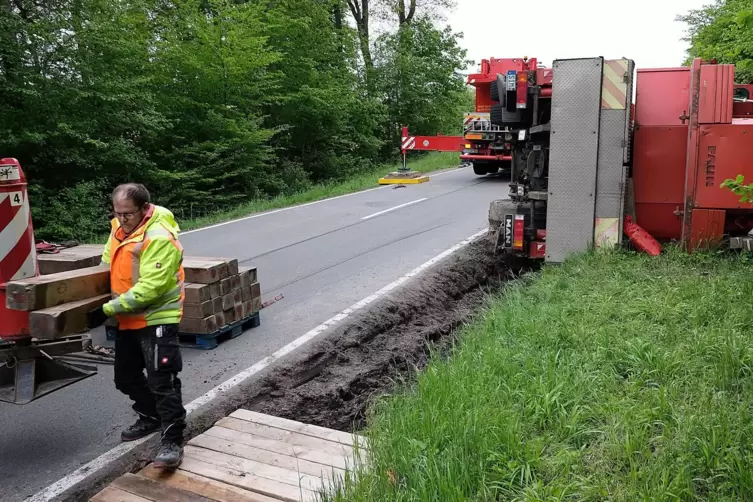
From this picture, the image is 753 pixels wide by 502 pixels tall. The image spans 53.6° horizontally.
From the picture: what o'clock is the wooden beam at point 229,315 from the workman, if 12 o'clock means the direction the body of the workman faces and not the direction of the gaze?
The wooden beam is roughly at 5 o'clock from the workman.

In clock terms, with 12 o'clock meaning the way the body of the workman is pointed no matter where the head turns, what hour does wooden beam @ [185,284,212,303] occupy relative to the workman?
The wooden beam is roughly at 5 o'clock from the workman.

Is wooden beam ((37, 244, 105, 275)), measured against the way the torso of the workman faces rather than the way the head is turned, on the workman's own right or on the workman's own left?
on the workman's own right

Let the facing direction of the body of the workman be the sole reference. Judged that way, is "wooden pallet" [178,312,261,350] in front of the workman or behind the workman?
behind

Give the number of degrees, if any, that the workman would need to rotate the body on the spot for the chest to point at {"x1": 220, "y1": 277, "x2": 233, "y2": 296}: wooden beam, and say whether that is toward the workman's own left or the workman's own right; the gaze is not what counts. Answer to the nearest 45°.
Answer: approximately 135° to the workman's own right

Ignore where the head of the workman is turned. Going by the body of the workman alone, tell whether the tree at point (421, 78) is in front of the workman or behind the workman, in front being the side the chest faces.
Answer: behind

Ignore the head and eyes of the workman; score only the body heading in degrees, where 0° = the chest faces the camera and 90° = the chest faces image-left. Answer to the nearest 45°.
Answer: approximately 45°

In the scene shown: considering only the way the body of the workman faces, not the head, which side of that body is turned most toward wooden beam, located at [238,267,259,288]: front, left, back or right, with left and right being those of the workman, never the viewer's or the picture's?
back
